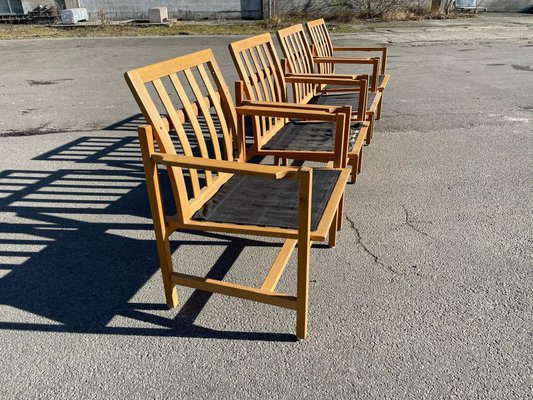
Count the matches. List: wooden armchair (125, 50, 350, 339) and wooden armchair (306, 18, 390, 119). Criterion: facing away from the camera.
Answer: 0

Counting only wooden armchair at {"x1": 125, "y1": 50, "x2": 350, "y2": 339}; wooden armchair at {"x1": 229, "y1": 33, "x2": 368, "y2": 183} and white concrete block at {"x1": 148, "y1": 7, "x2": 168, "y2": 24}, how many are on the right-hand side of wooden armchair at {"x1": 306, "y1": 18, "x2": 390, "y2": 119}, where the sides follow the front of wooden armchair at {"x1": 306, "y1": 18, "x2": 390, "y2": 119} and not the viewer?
2

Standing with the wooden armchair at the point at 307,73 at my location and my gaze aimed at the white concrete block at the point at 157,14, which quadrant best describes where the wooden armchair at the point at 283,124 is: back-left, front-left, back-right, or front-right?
back-left

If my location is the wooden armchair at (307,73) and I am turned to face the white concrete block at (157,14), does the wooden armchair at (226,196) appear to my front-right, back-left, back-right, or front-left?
back-left

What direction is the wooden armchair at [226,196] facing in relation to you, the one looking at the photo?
facing the viewer and to the right of the viewer

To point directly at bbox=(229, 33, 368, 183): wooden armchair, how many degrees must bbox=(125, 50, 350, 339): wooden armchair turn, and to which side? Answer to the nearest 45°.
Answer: approximately 135° to its left

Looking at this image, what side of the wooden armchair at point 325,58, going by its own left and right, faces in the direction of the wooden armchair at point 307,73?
right

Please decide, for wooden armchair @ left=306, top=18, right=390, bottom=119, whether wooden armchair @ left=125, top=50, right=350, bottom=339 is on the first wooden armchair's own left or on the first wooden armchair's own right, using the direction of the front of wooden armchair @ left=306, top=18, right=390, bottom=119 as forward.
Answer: on the first wooden armchair's own right

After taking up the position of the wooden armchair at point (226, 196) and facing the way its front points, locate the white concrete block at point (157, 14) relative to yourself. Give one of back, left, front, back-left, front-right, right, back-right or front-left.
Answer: back-left

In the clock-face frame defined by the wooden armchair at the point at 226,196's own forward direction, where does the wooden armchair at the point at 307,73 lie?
the wooden armchair at the point at 307,73 is roughly at 8 o'clock from the wooden armchair at the point at 226,196.

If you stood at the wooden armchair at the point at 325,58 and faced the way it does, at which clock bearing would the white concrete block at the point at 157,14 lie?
The white concrete block is roughly at 8 o'clock from the wooden armchair.

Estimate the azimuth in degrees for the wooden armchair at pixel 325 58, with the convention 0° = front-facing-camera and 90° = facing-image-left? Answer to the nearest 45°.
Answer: approximately 270°

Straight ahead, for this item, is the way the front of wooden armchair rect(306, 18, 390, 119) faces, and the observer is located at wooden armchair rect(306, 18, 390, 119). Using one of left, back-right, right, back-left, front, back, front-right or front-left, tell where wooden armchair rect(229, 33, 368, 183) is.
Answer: right
